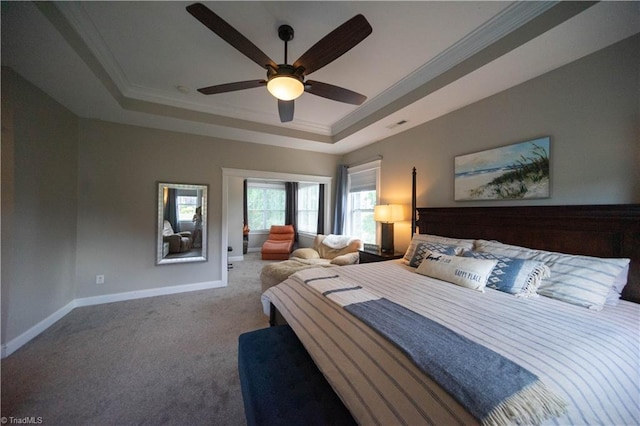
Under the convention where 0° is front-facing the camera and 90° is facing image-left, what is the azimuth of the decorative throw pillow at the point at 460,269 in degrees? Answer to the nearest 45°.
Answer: approximately 45°

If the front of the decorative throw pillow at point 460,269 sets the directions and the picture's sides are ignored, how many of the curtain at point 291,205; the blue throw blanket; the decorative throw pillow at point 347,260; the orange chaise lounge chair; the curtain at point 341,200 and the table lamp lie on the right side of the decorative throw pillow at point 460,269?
5

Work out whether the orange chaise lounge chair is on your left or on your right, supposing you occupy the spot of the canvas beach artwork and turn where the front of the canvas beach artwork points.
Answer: on your right

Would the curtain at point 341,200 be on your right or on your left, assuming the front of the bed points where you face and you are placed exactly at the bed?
on your right

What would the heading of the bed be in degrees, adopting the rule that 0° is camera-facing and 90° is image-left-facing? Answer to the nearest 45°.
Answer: approximately 45°

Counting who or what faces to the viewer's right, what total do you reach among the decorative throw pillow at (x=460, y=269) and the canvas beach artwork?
0

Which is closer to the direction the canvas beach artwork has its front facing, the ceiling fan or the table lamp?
the ceiling fan

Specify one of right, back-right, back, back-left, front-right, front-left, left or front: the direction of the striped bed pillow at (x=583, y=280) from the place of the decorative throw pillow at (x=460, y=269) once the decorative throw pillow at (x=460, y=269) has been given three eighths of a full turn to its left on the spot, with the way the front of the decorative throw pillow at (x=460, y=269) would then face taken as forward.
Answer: front

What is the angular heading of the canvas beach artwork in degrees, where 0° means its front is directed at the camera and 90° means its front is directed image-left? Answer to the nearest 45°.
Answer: approximately 45°

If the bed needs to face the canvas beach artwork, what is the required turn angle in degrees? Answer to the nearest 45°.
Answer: approximately 135° to its right

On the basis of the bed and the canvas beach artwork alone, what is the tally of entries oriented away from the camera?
0
